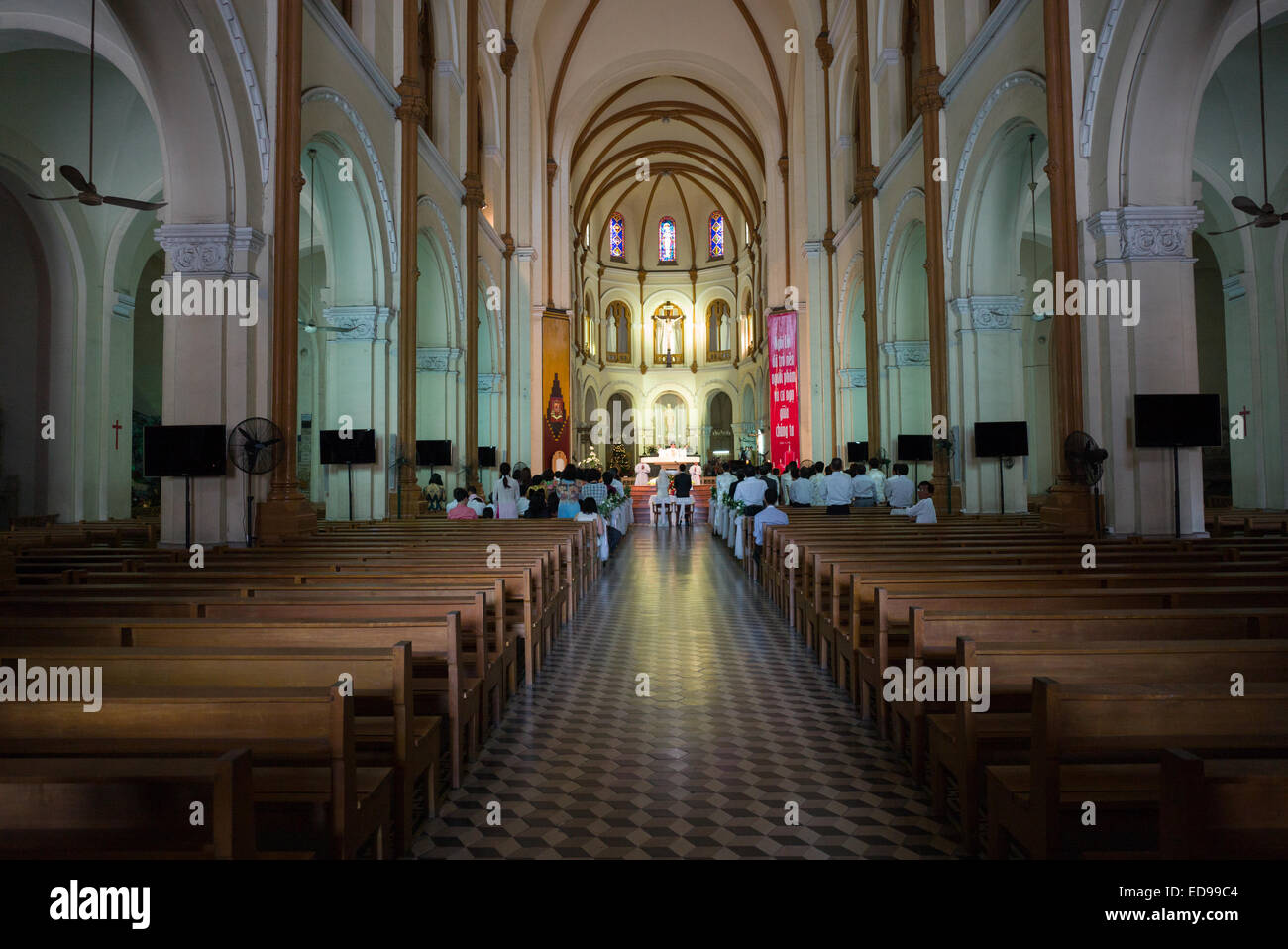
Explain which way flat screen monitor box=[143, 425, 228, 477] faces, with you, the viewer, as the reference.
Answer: facing the viewer

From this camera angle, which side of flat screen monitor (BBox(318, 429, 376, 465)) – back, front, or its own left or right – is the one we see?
front

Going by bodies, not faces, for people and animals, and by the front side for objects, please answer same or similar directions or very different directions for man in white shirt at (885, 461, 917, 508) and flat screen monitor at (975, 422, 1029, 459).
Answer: very different directions

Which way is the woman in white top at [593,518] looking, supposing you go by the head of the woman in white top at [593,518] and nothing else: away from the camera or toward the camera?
away from the camera

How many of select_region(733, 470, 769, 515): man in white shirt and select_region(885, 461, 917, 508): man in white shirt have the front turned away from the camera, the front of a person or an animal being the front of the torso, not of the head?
2

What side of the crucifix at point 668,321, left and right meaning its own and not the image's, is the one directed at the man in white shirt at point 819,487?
front

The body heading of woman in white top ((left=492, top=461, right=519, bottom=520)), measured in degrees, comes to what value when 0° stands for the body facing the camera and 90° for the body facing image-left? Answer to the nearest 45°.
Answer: approximately 180°

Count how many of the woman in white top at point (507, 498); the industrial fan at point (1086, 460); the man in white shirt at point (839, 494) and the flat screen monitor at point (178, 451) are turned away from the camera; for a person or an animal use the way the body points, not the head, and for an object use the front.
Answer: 2

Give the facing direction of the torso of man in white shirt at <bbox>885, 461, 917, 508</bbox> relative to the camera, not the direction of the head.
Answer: away from the camera

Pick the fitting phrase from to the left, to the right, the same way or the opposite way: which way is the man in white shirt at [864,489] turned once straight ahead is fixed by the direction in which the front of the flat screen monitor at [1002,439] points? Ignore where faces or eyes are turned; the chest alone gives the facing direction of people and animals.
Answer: the opposite way

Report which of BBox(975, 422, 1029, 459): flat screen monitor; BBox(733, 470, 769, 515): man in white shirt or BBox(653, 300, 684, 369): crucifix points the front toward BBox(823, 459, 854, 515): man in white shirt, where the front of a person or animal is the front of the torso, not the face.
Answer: the crucifix

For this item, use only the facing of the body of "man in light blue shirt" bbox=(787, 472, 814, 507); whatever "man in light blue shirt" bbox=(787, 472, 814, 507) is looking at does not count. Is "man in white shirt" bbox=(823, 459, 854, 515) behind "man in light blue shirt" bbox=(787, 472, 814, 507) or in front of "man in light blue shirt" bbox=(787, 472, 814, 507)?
behind

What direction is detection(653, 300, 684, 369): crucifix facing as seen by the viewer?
toward the camera

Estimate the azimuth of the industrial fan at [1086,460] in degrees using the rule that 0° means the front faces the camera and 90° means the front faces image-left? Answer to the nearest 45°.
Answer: approximately 45°

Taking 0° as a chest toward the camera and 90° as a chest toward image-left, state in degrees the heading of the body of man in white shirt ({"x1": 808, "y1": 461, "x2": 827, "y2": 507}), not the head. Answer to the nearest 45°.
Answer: approximately 180°
